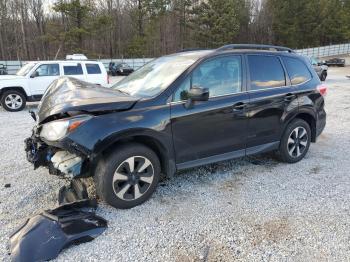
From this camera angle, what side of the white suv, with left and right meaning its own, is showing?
left

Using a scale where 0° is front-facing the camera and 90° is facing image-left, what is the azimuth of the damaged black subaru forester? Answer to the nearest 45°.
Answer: approximately 45°

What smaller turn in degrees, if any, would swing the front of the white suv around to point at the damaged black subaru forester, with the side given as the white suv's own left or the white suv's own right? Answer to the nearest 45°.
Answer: approximately 90° to the white suv's own left

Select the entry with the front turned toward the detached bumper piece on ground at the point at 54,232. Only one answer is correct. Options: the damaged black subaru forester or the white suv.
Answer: the damaged black subaru forester

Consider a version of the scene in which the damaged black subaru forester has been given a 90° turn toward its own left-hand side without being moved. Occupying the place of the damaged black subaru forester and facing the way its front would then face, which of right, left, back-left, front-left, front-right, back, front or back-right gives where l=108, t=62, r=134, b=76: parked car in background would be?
back-left

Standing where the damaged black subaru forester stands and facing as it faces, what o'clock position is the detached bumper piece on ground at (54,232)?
The detached bumper piece on ground is roughly at 12 o'clock from the damaged black subaru forester.

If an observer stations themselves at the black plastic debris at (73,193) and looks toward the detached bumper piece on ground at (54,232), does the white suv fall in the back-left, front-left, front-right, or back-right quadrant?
back-right

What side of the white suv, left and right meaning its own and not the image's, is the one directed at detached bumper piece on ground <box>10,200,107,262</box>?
left
